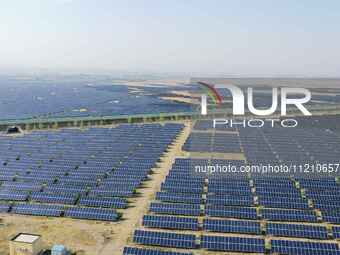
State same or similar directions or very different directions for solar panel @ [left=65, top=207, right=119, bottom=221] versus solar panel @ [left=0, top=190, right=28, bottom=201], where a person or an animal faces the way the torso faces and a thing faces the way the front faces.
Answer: same or similar directions

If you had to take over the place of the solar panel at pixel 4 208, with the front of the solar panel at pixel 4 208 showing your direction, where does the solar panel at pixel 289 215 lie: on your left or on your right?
on your left

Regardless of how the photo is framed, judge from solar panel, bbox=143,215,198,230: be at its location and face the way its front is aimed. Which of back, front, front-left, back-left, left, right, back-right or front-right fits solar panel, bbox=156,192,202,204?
back

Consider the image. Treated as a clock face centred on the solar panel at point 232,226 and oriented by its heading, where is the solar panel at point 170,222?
the solar panel at point 170,222 is roughly at 3 o'clock from the solar panel at point 232,226.

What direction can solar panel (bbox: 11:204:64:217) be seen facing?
toward the camera

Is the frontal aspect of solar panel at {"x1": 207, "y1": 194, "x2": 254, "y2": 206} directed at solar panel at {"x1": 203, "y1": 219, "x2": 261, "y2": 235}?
yes

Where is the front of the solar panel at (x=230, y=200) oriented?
toward the camera

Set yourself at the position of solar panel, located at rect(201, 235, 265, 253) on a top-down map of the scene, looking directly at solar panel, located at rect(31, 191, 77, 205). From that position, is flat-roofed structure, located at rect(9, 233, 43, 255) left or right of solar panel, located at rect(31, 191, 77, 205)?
left

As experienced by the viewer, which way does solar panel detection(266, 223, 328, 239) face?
facing the viewer

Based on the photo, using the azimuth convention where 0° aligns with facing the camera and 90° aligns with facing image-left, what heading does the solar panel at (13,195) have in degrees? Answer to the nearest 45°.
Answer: approximately 0°

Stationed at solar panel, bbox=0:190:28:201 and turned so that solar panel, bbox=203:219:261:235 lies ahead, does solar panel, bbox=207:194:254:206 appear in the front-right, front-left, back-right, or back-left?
front-left

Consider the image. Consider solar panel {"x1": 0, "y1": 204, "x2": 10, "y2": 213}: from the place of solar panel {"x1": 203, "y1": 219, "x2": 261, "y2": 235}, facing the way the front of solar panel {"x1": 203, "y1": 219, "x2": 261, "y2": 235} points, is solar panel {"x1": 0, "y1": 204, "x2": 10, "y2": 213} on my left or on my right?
on my right
